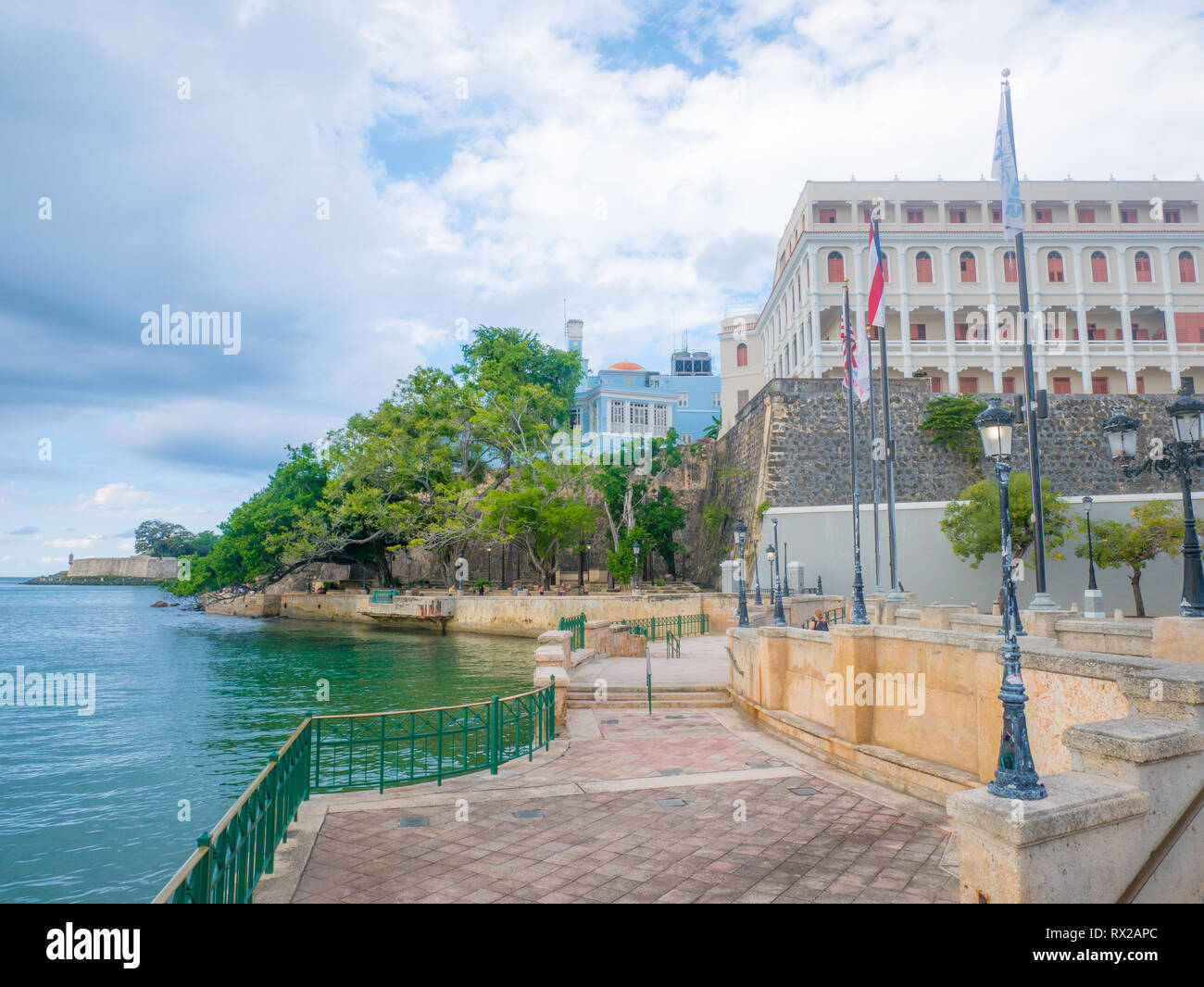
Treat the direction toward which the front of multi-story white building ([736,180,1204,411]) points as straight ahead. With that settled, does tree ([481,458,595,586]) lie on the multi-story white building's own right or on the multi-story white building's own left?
on the multi-story white building's own right

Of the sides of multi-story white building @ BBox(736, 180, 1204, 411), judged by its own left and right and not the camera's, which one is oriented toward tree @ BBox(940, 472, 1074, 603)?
front

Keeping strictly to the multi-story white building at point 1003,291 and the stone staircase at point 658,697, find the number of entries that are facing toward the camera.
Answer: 2

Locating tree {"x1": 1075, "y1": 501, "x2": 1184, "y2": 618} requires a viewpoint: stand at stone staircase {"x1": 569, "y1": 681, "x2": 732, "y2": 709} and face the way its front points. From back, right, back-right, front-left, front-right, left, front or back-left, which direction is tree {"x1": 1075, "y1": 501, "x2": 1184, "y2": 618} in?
back-left

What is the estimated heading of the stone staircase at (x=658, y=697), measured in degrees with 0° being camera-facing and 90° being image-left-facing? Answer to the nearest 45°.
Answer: approximately 0°

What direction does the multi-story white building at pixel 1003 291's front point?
toward the camera

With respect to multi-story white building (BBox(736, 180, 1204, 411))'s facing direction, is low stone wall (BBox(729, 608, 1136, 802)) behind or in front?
in front

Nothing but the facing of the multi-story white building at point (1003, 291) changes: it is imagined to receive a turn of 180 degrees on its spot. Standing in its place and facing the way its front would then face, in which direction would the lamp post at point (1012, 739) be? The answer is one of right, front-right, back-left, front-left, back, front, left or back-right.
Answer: back

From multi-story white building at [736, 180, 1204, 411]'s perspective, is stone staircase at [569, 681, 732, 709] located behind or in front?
in front

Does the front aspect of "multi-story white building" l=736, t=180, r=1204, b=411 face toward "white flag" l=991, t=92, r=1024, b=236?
yes

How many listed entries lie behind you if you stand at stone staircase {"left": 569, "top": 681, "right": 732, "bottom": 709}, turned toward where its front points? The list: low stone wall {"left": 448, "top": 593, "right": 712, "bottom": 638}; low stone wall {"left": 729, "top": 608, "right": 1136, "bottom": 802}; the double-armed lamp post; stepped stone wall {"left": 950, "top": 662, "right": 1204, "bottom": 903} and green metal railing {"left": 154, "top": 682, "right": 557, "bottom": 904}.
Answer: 1

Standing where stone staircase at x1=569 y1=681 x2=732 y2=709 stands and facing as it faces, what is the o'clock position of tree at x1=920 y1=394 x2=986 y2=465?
The tree is roughly at 7 o'clock from the stone staircase.

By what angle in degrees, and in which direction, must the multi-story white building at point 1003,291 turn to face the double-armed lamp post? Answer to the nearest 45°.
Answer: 0° — it already faces it
